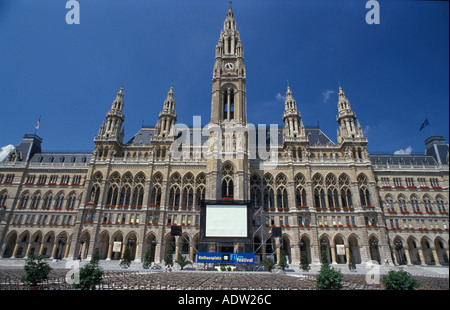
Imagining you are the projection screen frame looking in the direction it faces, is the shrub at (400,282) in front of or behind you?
in front

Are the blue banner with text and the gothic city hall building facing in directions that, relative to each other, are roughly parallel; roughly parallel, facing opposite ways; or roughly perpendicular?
roughly parallel

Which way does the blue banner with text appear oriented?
toward the camera

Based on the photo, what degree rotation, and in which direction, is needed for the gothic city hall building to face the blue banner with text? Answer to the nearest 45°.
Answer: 0° — it already faces it

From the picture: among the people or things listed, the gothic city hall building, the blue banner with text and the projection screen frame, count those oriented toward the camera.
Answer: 3

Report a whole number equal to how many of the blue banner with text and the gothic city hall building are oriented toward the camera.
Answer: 2

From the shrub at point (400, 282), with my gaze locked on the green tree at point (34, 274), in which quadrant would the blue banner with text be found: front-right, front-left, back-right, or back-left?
front-right

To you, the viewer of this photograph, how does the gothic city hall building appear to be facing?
facing the viewer

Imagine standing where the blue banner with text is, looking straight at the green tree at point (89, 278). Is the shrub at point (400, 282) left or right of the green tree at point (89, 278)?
left

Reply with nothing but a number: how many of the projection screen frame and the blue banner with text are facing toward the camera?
2

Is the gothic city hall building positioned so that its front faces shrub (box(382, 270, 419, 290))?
yes

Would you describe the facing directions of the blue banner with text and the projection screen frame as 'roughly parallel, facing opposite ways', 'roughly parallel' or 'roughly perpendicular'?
roughly parallel

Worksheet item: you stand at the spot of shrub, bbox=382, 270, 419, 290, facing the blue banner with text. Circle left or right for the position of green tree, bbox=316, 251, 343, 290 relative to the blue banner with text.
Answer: left
